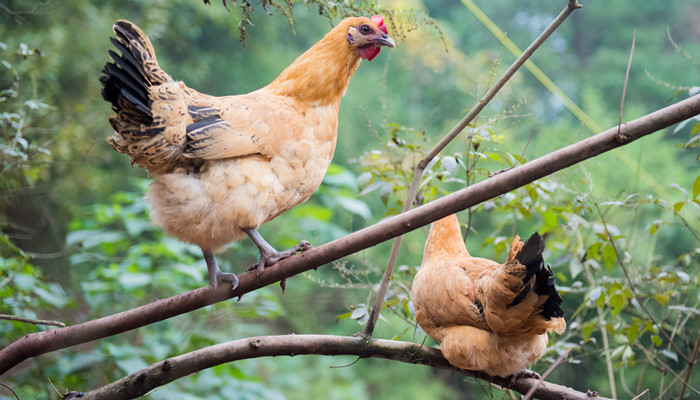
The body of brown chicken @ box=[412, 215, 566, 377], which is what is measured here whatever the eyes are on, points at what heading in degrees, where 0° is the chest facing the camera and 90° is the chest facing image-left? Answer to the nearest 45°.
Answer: approximately 135°

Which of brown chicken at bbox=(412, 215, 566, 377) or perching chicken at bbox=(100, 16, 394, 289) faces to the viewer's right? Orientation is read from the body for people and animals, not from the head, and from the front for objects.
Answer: the perching chicken

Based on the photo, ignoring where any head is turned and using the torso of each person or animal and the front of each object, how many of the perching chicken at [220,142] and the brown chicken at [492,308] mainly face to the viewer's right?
1

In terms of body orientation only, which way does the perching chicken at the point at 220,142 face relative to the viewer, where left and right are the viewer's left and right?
facing to the right of the viewer
